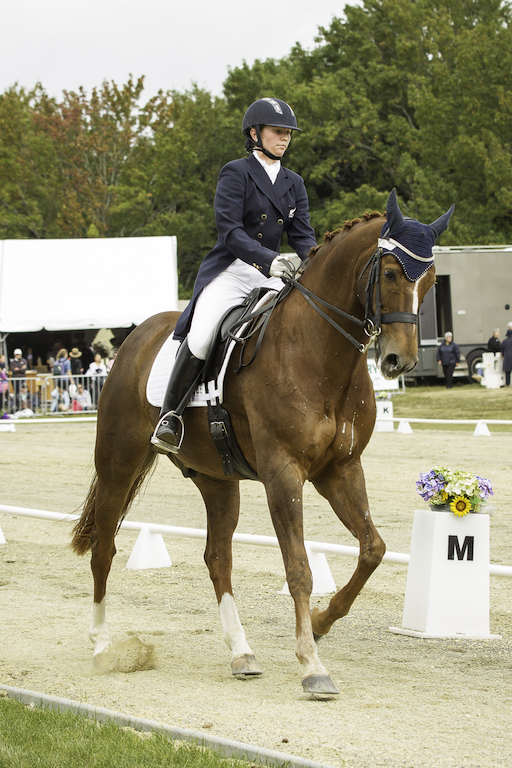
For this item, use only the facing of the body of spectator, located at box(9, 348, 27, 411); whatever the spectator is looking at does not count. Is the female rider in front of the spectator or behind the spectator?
in front

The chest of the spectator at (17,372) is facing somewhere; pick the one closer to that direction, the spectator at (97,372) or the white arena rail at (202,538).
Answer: the white arena rail

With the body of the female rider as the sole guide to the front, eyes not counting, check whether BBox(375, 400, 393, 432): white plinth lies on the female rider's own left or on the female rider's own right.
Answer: on the female rider's own left

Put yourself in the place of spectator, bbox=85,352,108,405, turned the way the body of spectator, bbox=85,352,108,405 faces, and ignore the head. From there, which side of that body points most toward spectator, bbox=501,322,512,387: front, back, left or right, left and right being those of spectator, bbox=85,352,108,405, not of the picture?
left

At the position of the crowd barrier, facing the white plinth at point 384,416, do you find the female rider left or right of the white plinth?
right

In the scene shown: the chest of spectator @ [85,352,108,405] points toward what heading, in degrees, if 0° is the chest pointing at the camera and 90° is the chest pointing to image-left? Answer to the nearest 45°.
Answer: approximately 0°

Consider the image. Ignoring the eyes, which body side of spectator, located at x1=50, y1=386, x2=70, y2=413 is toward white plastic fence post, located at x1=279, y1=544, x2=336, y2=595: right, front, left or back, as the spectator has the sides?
front

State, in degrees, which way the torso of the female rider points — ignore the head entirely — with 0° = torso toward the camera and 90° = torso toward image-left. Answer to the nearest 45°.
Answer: approximately 315°
